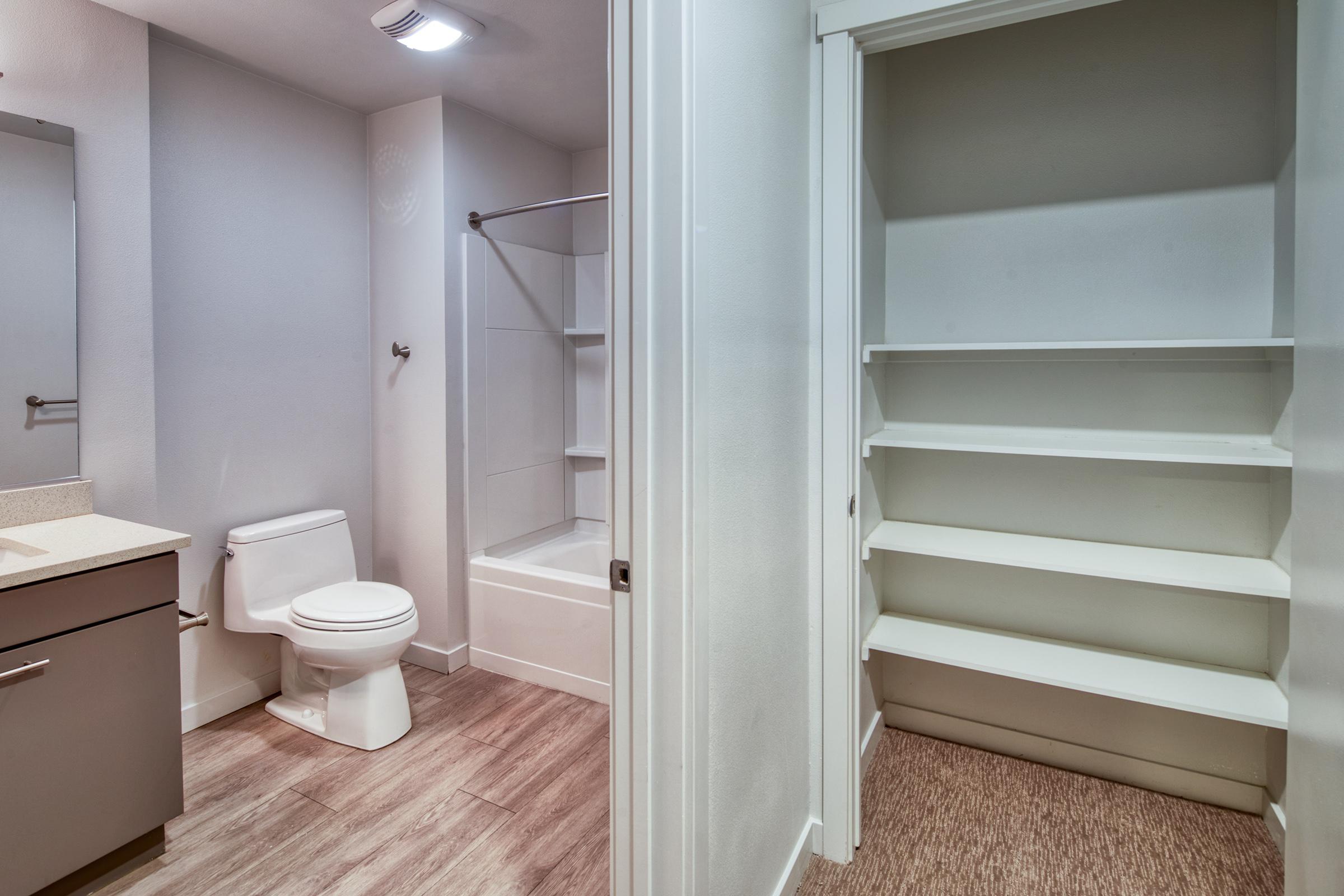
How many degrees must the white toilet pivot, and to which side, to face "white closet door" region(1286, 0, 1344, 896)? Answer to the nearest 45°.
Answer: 0° — it already faces it

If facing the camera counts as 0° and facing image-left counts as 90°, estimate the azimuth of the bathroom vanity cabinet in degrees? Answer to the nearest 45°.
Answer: approximately 315°

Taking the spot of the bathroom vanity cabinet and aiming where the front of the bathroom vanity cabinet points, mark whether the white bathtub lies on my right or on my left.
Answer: on my left
